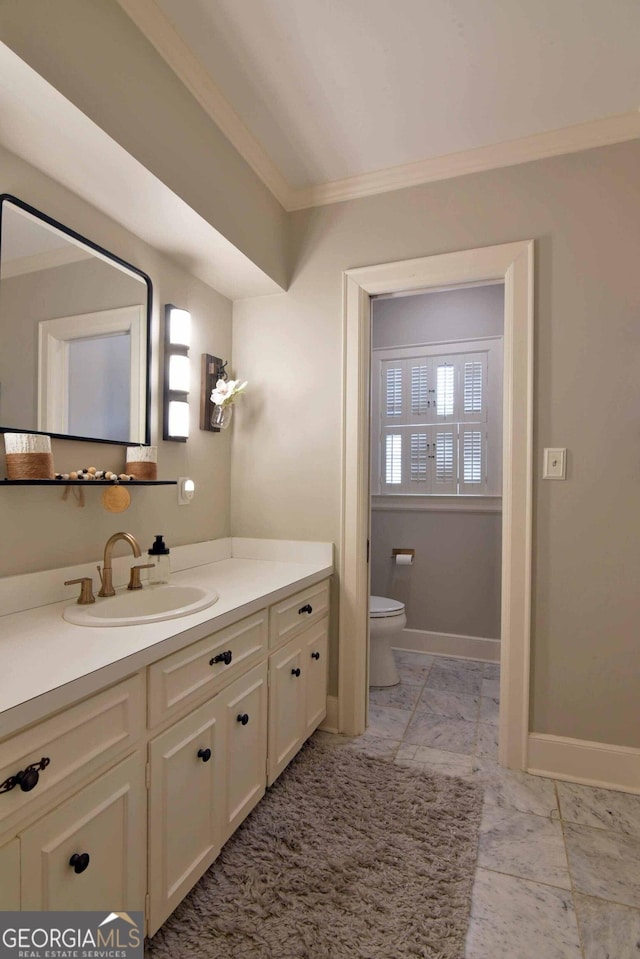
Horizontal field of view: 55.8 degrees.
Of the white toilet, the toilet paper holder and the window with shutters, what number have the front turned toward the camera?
2

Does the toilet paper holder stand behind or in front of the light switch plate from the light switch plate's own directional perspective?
behind

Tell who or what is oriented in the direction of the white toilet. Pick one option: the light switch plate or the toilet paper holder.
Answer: the toilet paper holder

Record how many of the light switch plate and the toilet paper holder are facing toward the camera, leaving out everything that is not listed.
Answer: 2

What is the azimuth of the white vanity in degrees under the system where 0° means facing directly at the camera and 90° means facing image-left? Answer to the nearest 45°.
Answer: approximately 315°

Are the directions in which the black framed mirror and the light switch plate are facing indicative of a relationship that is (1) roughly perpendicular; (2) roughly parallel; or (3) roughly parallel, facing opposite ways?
roughly perpendicular

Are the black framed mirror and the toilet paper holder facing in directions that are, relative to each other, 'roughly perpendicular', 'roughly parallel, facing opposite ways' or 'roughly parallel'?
roughly perpendicular

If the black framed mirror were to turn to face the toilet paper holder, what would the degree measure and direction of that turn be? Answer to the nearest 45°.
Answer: approximately 90° to its left

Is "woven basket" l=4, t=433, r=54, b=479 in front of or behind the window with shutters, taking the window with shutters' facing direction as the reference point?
in front

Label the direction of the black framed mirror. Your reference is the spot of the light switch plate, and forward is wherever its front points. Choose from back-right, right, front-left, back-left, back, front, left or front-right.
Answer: front-right

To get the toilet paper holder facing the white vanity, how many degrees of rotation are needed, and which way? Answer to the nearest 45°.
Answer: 0° — it already faces it

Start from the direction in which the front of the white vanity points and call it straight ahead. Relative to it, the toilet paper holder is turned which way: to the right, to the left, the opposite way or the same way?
to the right

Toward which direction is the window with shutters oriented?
toward the camera

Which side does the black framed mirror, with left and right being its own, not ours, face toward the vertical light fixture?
left

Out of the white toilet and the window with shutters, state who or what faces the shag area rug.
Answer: the window with shutters
